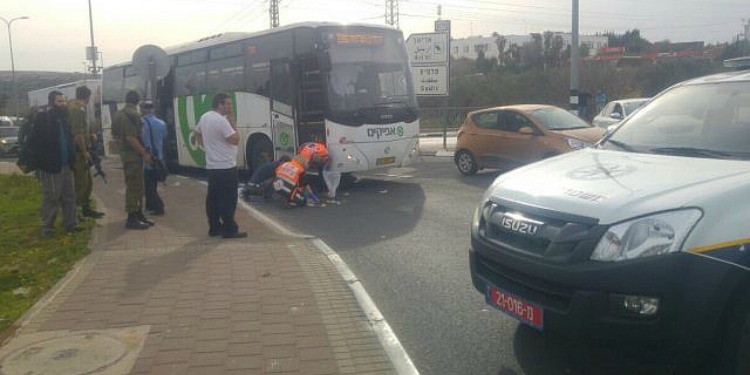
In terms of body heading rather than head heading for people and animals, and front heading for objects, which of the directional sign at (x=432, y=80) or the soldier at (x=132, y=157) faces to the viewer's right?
the soldier

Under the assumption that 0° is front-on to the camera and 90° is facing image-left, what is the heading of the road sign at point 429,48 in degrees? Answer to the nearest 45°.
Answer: approximately 0°

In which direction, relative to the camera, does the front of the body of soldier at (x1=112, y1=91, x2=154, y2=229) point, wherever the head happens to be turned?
to the viewer's right

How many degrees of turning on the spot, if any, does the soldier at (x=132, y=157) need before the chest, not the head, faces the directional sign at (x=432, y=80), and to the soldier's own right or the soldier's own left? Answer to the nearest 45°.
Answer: approximately 45° to the soldier's own left

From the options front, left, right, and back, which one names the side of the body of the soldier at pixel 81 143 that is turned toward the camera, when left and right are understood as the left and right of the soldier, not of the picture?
right

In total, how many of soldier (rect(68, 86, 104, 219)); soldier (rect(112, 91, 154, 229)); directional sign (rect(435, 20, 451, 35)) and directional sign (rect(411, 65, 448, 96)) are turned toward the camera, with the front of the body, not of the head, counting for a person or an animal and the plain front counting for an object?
2

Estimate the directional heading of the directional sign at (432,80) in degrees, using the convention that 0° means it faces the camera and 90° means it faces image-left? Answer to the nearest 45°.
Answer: approximately 0°
